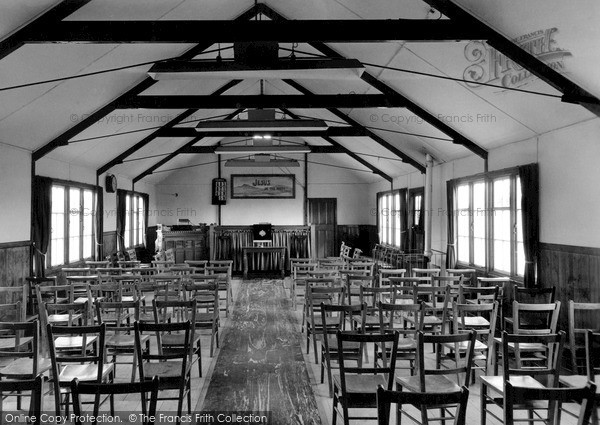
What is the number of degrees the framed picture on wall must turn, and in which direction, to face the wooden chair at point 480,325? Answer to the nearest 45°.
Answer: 0° — it already faces it

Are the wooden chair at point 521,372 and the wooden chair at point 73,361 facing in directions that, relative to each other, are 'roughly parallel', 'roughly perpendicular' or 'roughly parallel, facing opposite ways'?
roughly parallel

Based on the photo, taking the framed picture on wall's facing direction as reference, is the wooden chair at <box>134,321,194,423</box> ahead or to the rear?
ahead

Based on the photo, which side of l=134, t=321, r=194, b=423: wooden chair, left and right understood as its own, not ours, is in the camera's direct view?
back

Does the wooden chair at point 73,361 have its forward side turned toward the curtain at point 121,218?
yes

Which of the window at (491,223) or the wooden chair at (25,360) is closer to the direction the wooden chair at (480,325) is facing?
the window

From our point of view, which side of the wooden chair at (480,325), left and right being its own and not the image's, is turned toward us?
back

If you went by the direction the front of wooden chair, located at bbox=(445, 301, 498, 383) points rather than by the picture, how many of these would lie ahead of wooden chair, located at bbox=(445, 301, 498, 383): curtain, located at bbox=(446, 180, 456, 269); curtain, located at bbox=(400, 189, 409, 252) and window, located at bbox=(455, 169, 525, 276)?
3

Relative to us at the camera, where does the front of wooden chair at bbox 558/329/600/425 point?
facing away from the viewer and to the left of the viewer

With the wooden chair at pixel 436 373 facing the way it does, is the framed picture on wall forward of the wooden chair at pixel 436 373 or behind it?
forward

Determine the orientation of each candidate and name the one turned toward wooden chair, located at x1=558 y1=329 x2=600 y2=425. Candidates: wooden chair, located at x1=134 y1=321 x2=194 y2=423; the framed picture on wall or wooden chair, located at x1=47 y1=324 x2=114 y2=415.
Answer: the framed picture on wall

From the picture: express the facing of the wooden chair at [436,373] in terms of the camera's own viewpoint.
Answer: facing away from the viewer and to the left of the viewer

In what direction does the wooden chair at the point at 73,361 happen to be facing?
away from the camera

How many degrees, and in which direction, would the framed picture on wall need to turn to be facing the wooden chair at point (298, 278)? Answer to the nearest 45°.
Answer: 0° — it already faces it

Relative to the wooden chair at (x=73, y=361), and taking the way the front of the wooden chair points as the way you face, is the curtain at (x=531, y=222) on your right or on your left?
on your right

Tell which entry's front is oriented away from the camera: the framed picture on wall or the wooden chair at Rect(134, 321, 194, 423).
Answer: the wooden chair
